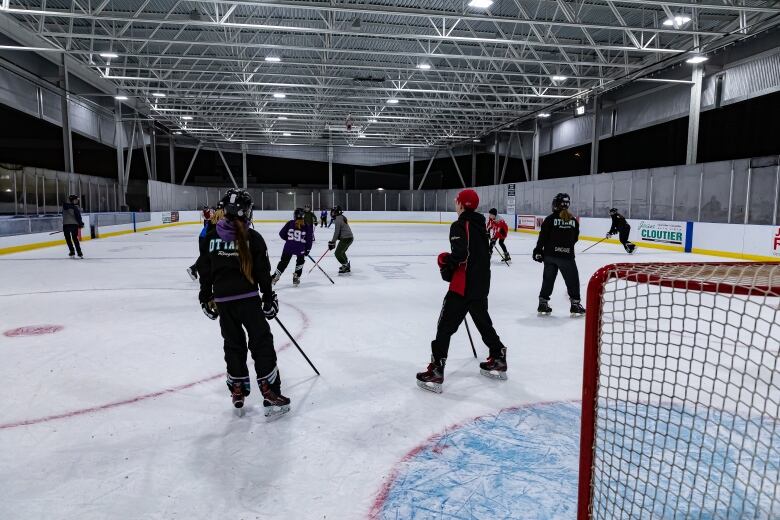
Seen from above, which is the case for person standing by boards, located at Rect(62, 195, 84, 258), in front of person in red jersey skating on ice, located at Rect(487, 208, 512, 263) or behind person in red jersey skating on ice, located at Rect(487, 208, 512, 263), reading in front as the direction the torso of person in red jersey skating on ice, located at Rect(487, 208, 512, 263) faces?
in front

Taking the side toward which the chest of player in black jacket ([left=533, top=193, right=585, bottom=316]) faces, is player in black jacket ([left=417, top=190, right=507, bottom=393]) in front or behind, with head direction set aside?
behind

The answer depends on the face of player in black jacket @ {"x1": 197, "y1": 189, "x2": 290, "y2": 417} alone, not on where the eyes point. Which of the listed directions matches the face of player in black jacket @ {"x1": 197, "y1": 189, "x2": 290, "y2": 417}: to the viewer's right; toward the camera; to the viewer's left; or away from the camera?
away from the camera

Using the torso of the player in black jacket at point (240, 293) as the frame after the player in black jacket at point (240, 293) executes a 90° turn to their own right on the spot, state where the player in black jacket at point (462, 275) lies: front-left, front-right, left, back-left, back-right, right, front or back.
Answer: front

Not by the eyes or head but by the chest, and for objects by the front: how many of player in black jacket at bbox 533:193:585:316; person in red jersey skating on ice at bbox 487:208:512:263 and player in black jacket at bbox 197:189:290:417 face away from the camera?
2

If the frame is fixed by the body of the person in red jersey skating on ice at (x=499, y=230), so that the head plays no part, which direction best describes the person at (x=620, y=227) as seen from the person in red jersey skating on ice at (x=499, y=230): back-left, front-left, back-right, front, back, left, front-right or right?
back-right

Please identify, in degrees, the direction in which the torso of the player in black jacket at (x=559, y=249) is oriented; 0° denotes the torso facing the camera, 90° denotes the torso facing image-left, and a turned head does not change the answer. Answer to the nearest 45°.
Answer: approximately 180°

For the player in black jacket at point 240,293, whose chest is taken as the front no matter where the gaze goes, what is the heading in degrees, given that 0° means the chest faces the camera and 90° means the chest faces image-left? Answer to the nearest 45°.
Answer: approximately 180°

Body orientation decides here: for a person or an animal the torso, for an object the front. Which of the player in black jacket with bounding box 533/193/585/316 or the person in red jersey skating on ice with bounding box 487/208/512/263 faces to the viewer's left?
the person in red jersey skating on ice
